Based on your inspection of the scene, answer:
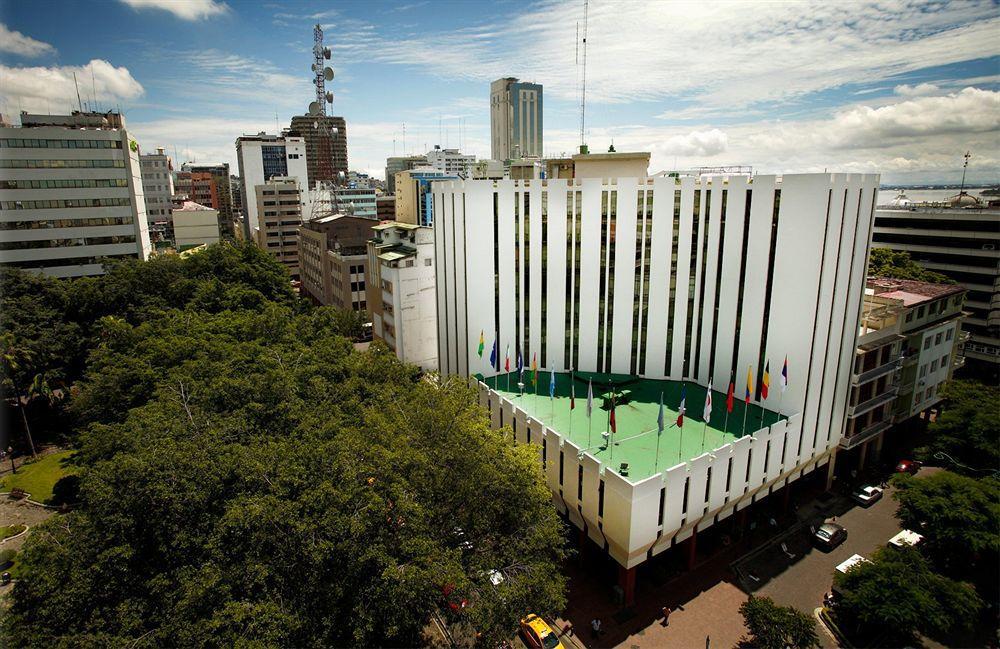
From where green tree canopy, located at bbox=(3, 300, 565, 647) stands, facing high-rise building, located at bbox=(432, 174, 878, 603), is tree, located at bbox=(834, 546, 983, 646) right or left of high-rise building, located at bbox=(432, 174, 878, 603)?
right

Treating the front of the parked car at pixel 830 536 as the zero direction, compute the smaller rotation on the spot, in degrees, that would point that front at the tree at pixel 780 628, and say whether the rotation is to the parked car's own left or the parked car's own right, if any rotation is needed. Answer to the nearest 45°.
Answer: approximately 45° to the parked car's own left

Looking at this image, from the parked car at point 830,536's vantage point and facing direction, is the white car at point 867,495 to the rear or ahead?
to the rear

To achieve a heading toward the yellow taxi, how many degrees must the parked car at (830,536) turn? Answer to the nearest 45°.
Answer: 0° — it already faces it

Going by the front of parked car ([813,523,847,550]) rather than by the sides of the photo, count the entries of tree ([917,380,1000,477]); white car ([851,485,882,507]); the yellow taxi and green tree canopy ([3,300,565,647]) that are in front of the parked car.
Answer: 2

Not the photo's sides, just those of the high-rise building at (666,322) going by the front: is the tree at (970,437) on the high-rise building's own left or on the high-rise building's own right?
on the high-rise building's own left

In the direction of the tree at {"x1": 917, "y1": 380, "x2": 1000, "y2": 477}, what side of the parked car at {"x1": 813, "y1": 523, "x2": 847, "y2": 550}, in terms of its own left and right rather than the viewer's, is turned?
back

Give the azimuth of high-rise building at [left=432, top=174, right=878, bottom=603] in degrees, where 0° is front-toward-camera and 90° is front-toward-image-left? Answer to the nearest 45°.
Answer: approximately 0°

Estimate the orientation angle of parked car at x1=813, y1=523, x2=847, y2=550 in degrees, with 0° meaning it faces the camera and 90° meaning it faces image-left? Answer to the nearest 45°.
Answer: approximately 45°

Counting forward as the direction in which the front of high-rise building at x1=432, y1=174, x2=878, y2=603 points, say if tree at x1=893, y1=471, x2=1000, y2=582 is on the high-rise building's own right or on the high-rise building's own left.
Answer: on the high-rise building's own left

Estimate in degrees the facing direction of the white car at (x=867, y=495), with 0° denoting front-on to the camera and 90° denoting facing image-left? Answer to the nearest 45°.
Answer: approximately 45°

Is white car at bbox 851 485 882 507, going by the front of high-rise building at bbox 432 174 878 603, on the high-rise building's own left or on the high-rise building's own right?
on the high-rise building's own left
